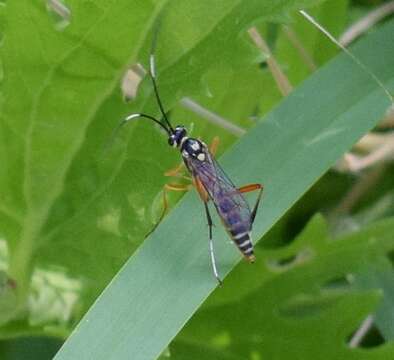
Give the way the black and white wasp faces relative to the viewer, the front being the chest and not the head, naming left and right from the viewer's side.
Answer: facing away from the viewer and to the left of the viewer
